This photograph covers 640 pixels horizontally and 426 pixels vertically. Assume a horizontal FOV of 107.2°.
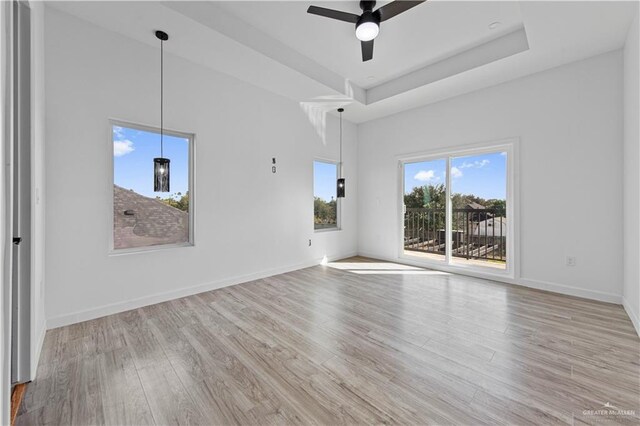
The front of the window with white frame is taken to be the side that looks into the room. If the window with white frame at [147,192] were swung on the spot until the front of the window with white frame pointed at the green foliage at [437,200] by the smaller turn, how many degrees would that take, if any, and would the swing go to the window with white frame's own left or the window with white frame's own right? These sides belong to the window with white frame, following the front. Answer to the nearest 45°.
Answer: approximately 45° to the window with white frame's own left

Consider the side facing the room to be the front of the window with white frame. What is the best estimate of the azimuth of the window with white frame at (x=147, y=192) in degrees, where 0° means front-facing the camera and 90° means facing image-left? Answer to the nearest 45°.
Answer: approximately 315°

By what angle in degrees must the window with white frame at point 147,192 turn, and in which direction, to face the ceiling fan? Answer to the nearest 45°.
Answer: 0° — it already faces it

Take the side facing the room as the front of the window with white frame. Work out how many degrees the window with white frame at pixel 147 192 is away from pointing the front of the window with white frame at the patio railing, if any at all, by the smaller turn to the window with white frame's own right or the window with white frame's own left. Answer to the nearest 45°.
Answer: approximately 45° to the window with white frame's own left

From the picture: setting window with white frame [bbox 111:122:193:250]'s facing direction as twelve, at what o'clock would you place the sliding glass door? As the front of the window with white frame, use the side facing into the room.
The sliding glass door is roughly at 11 o'clock from the window with white frame.

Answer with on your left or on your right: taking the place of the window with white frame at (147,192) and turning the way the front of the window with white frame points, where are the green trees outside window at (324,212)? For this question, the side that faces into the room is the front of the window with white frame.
on your left
